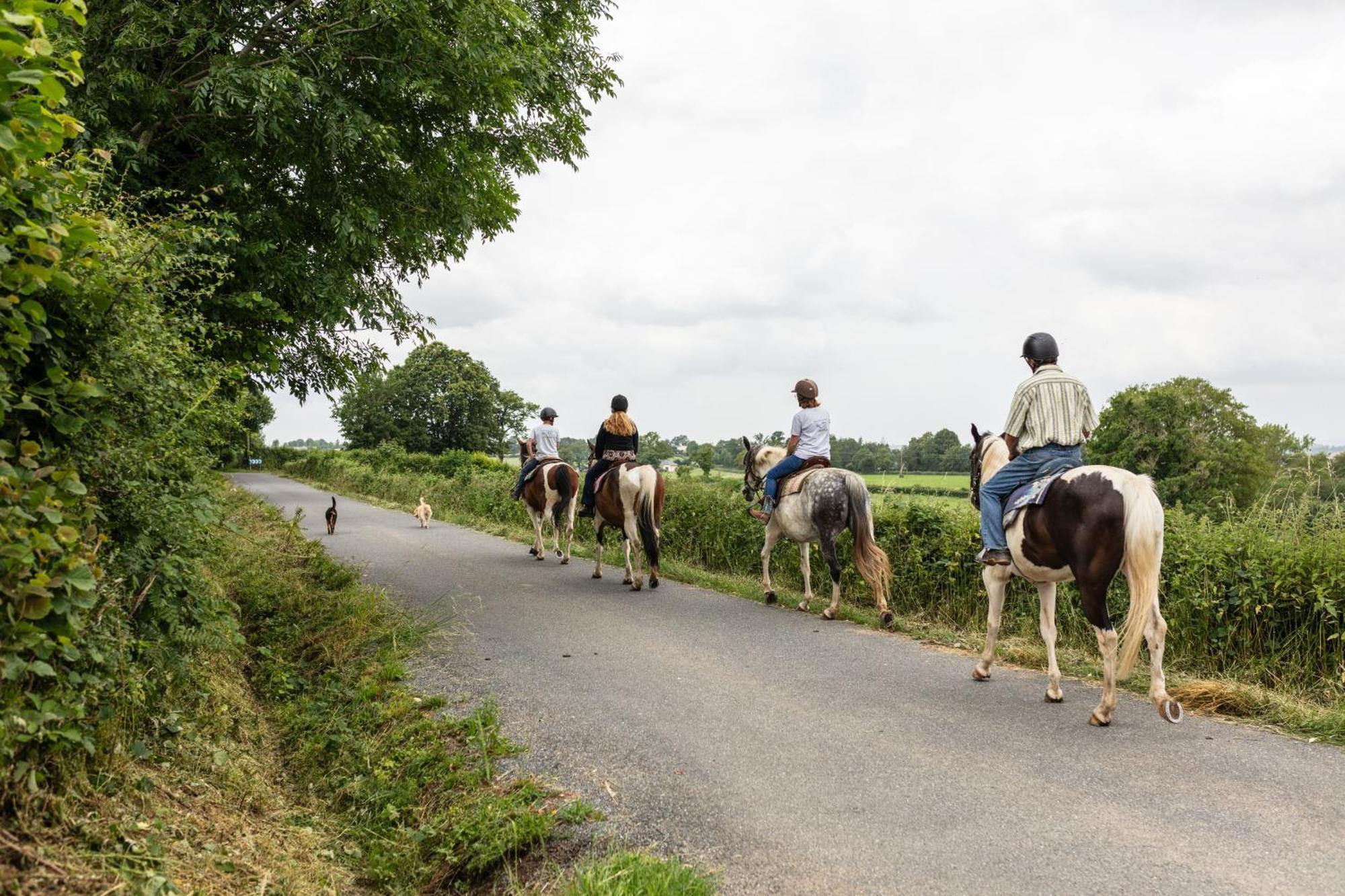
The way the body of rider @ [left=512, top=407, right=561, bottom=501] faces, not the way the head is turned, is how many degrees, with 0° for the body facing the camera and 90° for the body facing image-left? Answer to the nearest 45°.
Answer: approximately 135°

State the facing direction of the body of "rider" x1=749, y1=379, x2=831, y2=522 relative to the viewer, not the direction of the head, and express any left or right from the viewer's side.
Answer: facing away from the viewer and to the left of the viewer

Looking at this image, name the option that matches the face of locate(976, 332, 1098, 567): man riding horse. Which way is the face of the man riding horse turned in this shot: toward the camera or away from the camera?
away from the camera

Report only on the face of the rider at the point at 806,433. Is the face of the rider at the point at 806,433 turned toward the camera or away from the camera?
away from the camera

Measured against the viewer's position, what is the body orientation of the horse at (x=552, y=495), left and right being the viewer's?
facing away from the viewer and to the left of the viewer

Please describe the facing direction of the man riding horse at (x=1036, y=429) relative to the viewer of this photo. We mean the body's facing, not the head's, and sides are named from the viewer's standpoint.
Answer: facing away from the viewer and to the left of the viewer

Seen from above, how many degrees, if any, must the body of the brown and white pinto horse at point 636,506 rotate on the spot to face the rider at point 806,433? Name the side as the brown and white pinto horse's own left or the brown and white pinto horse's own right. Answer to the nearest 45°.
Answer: approximately 180°

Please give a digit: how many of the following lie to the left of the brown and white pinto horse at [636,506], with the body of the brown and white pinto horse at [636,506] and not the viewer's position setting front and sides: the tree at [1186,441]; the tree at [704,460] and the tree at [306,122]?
1

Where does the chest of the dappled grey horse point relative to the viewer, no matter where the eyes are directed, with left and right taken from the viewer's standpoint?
facing away from the viewer and to the left of the viewer

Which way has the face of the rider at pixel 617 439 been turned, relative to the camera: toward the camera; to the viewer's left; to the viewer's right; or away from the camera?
away from the camera

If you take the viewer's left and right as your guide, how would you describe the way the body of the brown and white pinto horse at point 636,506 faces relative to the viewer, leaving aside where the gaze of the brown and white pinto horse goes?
facing away from the viewer and to the left of the viewer

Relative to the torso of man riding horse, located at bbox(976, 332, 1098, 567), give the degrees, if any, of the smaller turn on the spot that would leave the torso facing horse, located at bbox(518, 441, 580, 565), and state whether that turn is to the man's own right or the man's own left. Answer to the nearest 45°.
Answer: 0° — they already face it

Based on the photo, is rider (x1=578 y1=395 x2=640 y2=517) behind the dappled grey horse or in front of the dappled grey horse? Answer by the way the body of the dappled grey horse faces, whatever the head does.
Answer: in front

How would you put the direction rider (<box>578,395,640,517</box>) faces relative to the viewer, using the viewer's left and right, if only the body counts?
facing away from the viewer and to the left of the viewer
